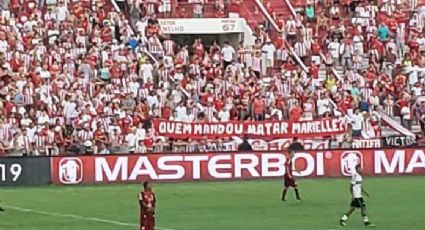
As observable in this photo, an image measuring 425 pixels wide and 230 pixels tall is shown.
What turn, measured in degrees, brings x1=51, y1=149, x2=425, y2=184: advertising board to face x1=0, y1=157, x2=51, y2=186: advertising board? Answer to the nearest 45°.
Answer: approximately 90° to its right

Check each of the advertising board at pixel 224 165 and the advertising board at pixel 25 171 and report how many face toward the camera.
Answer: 2

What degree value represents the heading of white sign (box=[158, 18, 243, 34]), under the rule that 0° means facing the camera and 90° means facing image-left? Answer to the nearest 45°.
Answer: approximately 0°

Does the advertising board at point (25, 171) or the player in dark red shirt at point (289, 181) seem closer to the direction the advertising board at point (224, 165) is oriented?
the player in dark red shirt

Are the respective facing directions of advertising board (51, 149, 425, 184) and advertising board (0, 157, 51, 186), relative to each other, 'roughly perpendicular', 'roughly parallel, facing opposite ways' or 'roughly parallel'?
roughly parallel

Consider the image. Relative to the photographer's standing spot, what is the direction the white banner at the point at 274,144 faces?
facing the viewer

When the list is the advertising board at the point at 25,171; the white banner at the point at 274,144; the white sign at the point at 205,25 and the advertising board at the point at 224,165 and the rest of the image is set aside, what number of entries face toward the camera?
4

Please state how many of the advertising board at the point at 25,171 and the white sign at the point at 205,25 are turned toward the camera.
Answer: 2

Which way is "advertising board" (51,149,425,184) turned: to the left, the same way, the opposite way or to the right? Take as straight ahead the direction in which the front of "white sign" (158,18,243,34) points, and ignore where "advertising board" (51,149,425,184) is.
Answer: the same way

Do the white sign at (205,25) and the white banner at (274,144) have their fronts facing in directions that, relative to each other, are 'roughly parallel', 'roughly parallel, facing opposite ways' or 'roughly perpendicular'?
roughly parallel
